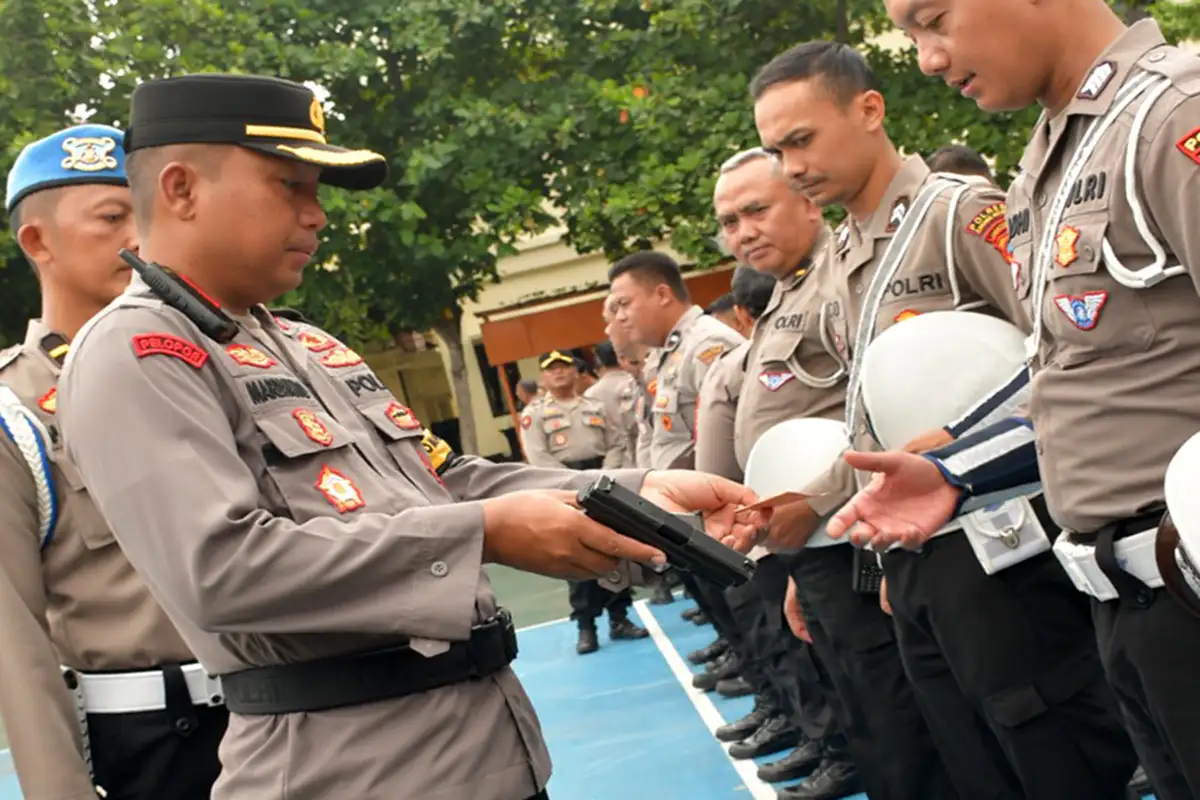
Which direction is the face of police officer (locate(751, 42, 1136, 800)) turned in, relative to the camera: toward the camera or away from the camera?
toward the camera

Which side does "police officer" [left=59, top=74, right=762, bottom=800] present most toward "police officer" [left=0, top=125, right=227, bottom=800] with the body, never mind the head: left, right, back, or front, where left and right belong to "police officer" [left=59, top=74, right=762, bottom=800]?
back

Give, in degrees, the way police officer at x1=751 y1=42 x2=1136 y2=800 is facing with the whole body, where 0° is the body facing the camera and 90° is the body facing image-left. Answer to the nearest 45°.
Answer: approximately 45°

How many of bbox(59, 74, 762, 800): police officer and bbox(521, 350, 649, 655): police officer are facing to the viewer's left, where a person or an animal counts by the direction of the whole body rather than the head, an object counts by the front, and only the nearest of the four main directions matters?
0

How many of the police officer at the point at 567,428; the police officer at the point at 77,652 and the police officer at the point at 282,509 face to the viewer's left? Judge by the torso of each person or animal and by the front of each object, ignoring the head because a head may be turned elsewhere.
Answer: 0

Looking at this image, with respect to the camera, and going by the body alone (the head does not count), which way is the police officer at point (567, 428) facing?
toward the camera

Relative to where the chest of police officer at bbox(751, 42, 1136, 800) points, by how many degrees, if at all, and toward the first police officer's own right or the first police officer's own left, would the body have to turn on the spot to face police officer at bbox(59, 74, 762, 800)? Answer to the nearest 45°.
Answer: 0° — they already face them

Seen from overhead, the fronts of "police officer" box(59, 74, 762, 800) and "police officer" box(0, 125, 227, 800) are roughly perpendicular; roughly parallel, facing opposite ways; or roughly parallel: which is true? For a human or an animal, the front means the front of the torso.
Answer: roughly parallel

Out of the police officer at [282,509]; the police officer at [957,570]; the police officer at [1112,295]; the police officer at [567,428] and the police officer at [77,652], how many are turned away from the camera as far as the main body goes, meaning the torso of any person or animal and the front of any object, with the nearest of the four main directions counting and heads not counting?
0

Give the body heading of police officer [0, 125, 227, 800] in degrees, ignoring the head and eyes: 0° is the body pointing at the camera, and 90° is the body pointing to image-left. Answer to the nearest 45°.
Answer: approximately 315°

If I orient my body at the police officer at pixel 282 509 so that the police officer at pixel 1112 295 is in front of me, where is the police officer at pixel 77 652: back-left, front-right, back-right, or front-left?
back-left

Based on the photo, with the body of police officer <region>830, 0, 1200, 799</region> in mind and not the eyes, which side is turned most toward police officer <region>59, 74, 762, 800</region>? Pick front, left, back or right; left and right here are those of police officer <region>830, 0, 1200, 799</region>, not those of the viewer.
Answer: front

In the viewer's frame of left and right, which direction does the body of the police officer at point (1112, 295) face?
facing the viewer and to the left of the viewer

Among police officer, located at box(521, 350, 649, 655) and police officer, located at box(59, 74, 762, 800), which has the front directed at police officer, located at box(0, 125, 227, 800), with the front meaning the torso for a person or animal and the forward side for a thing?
police officer, located at box(521, 350, 649, 655)
